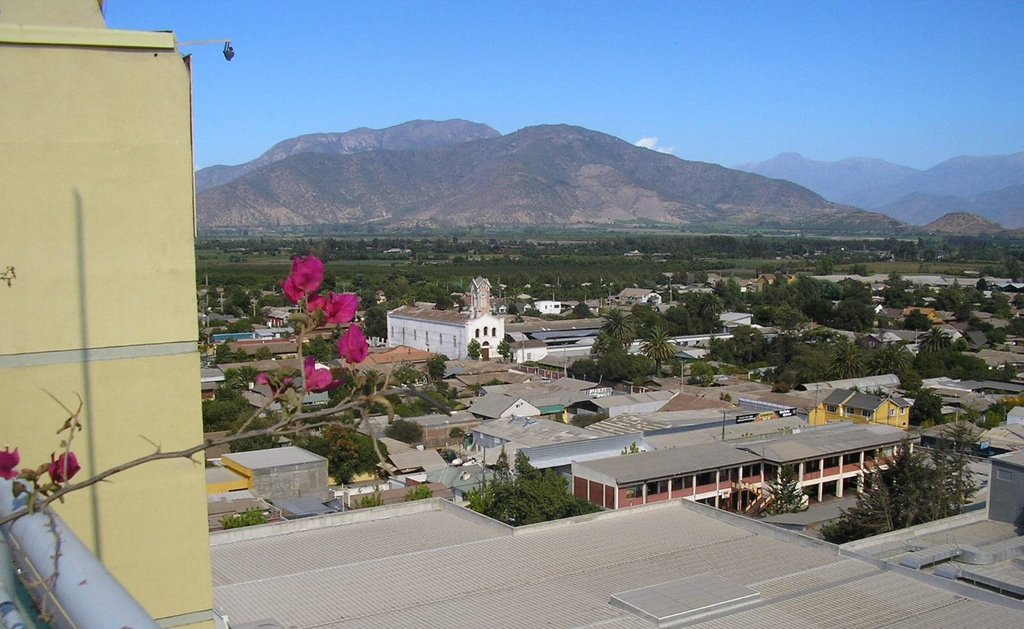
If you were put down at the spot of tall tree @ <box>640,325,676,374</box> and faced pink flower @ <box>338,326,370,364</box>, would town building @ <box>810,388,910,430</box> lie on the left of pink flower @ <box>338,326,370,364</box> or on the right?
left

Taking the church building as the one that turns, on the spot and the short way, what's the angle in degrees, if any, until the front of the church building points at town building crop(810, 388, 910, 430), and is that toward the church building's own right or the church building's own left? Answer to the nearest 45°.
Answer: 0° — it already faces it

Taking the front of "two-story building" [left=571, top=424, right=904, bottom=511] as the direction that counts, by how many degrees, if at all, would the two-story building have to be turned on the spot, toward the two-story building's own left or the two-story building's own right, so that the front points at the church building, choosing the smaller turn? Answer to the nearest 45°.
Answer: approximately 180°

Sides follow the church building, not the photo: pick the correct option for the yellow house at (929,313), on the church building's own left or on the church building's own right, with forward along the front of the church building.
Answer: on the church building's own left

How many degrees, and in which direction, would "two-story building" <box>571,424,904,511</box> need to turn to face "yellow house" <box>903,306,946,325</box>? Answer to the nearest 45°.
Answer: approximately 135° to its left

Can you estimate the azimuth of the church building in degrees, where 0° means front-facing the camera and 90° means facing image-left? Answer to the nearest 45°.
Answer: approximately 315°

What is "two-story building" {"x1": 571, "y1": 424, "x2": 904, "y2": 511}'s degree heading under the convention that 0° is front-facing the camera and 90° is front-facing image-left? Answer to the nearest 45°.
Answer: approximately 315°

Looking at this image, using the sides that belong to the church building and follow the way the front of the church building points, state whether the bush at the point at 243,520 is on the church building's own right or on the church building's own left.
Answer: on the church building's own right

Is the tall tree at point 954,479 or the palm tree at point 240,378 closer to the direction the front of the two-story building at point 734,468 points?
the tall tree

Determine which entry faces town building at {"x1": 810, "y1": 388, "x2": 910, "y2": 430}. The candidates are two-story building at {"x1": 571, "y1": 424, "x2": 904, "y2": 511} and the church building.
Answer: the church building

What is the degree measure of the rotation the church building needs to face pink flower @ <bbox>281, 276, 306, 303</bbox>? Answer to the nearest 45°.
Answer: approximately 45° to its right

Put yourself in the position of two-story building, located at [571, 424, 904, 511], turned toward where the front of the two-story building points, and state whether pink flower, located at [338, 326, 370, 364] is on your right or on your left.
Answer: on your right
